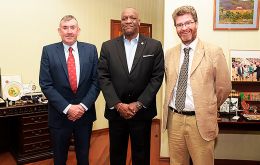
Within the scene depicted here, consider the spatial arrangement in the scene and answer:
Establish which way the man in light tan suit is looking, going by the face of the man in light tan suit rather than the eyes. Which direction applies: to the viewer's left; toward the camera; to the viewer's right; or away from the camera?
toward the camera

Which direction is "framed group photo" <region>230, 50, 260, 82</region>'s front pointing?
toward the camera

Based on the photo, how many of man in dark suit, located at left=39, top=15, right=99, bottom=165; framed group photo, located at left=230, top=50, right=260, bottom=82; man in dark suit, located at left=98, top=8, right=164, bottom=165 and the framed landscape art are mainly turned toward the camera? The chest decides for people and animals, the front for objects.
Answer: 4

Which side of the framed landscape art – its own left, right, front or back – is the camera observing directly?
front

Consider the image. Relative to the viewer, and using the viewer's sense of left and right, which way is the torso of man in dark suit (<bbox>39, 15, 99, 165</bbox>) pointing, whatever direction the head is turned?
facing the viewer

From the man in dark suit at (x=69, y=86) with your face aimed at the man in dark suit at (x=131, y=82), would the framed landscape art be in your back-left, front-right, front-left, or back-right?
front-left

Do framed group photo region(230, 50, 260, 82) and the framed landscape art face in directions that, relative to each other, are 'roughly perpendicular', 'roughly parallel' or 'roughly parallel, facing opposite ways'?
roughly parallel

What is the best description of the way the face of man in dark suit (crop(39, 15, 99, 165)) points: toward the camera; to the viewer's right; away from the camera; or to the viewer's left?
toward the camera

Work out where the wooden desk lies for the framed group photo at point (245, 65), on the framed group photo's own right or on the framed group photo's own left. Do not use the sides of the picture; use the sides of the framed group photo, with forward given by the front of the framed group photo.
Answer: on the framed group photo's own right

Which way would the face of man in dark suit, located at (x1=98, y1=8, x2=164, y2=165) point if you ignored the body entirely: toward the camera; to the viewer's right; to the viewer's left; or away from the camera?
toward the camera
